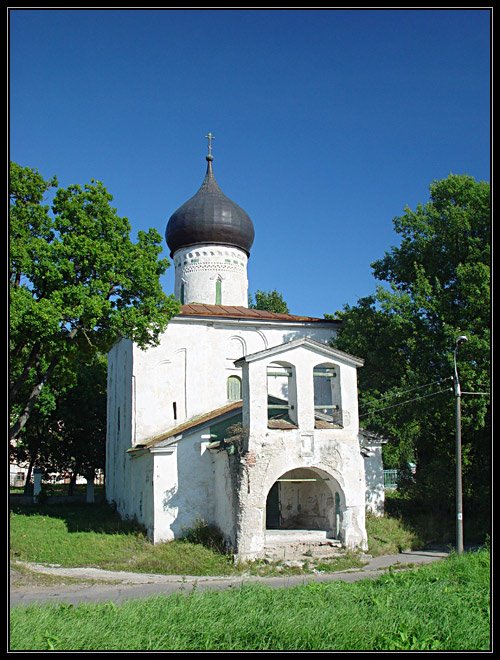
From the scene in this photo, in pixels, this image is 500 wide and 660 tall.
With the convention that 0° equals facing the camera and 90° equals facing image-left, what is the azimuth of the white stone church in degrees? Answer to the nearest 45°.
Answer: approximately 0°

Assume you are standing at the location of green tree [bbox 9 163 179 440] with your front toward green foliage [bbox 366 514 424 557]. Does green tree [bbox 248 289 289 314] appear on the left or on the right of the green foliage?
left

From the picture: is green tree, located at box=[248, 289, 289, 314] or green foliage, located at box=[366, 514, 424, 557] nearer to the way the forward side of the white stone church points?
the green foliage

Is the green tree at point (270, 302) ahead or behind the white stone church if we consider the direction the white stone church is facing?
behind

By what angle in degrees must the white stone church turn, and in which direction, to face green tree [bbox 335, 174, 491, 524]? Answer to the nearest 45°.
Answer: approximately 90° to its left
